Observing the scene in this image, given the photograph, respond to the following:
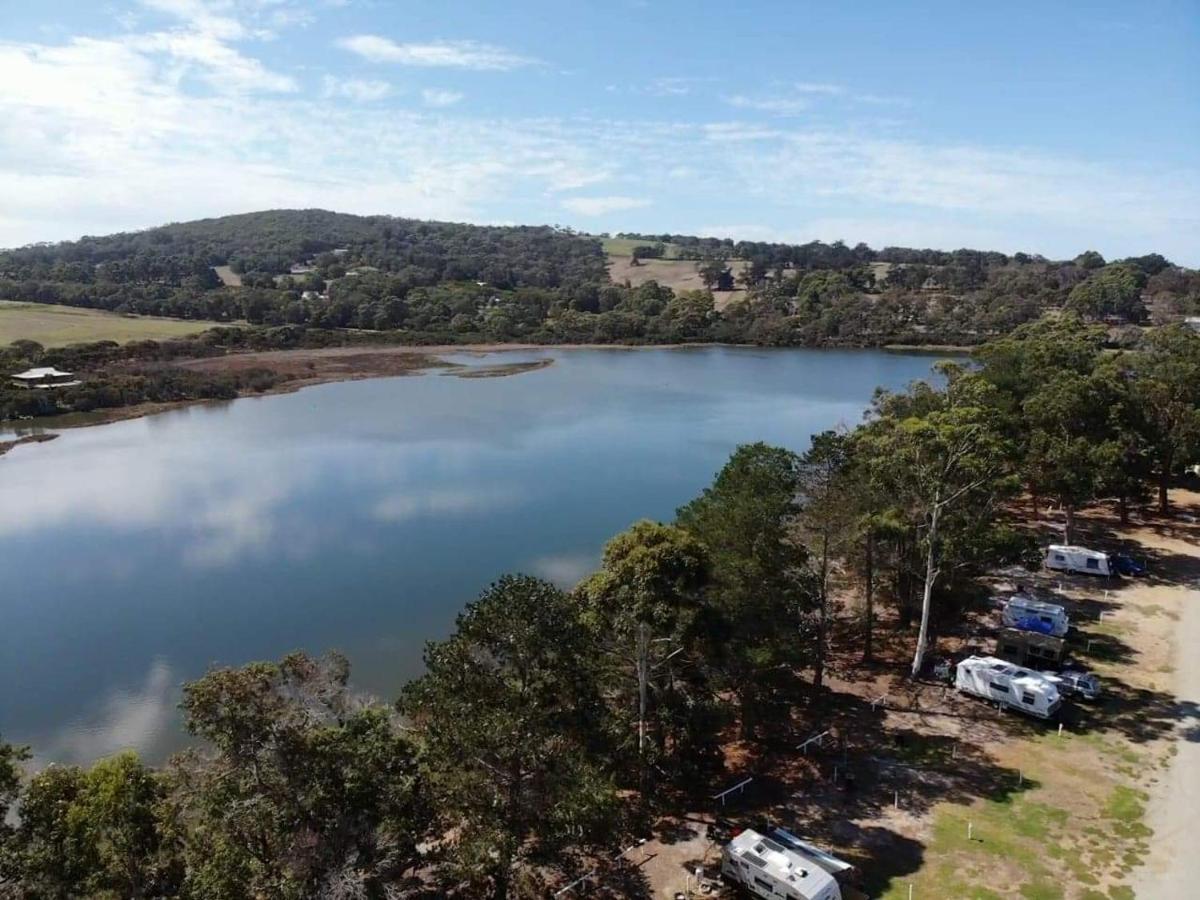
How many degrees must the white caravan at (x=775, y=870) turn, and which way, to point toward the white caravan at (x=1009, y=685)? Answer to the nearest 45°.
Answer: approximately 90° to its left

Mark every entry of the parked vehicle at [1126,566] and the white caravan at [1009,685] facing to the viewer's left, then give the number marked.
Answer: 0

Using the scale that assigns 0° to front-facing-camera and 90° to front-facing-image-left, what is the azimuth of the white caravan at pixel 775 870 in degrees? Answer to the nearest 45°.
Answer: approximately 315°

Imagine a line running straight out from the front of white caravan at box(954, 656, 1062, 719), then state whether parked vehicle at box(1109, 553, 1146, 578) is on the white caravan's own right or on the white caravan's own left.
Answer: on the white caravan's own left

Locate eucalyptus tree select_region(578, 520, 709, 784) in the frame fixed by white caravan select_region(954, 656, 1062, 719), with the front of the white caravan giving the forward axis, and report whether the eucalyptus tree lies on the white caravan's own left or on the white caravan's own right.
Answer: on the white caravan's own right
